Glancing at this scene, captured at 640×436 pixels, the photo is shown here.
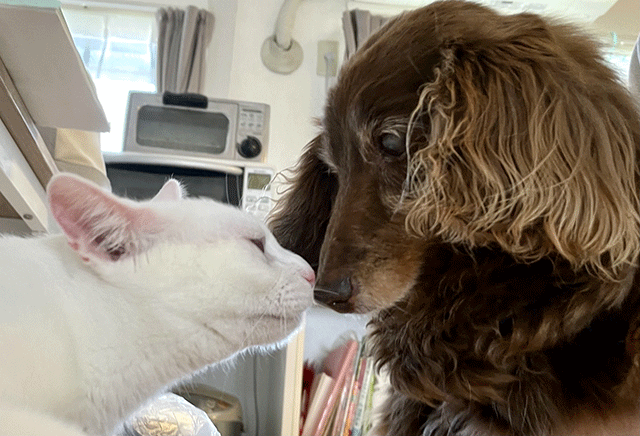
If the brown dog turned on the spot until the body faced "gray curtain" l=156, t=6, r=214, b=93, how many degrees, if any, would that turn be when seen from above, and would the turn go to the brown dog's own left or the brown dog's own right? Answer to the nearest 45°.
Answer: approximately 90° to the brown dog's own right

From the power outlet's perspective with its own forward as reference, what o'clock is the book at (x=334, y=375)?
The book is roughly at 12 o'clock from the power outlet.

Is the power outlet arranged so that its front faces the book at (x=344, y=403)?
yes

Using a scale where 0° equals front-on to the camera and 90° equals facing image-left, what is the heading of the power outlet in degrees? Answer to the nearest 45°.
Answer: approximately 0°

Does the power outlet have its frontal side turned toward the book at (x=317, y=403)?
yes

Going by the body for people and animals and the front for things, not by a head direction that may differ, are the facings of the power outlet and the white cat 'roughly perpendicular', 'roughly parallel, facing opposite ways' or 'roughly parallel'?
roughly perpendicular

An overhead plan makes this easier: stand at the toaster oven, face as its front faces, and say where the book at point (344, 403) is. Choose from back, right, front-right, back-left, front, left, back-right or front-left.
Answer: front-left

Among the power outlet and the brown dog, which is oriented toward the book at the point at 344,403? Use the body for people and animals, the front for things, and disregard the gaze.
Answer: the power outlet

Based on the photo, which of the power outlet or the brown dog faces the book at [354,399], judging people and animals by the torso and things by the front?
the power outlet

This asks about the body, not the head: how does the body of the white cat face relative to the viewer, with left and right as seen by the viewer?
facing to the right of the viewer
